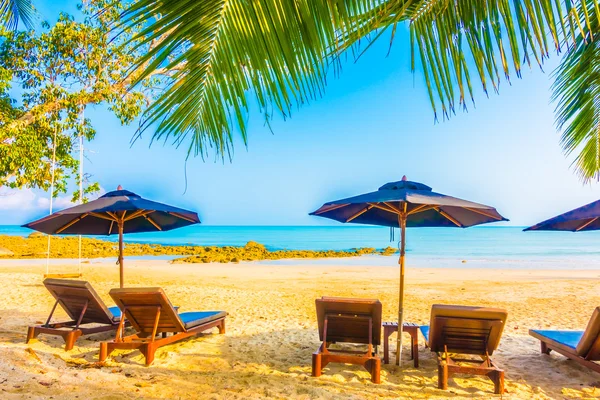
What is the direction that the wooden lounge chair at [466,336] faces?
away from the camera

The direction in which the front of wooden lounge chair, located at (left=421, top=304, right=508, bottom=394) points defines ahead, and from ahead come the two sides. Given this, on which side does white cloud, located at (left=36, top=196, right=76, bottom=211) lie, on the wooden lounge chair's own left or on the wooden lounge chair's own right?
on the wooden lounge chair's own left

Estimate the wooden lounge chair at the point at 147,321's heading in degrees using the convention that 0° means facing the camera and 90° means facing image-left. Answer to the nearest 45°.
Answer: approximately 225°

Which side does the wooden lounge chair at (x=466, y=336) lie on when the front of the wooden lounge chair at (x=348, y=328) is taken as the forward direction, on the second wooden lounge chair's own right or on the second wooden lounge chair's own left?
on the second wooden lounge chair's own right

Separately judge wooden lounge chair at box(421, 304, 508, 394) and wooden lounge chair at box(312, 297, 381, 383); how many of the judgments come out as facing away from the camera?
2

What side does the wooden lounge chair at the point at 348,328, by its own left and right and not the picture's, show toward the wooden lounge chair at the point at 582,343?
right

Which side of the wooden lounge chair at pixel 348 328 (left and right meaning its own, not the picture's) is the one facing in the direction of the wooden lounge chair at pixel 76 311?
left

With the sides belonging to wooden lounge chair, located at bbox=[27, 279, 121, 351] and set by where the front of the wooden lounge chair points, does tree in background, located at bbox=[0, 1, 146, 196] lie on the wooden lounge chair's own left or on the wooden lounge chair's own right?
on the wooden lounge chair's own left

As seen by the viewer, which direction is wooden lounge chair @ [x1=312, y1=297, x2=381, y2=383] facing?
away from the camera

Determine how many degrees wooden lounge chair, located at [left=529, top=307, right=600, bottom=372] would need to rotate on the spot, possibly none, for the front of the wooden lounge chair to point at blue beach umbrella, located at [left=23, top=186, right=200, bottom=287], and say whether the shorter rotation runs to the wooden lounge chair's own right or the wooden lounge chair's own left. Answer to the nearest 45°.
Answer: approximately 45° to the wooden lounge chair's own left

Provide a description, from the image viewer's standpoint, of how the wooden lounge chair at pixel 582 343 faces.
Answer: facing away from the viewer and to the left of the viewer
